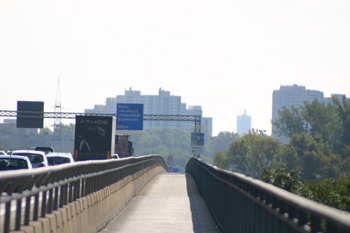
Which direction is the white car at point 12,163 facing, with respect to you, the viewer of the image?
facing away from the viewer

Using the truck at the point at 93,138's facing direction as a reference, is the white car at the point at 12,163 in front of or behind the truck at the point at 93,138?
behind

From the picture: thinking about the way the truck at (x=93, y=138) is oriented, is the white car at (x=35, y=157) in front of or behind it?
behind

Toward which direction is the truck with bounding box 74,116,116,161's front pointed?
away from the camera

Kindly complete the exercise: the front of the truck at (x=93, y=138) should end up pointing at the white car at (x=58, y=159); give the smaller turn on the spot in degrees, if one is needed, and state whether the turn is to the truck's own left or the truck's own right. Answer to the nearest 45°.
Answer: approximately 180°

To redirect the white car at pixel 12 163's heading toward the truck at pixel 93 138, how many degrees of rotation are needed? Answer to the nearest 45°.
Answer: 0° — it already faces it

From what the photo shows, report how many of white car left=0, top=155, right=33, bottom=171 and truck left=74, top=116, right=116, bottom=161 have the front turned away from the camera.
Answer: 2
